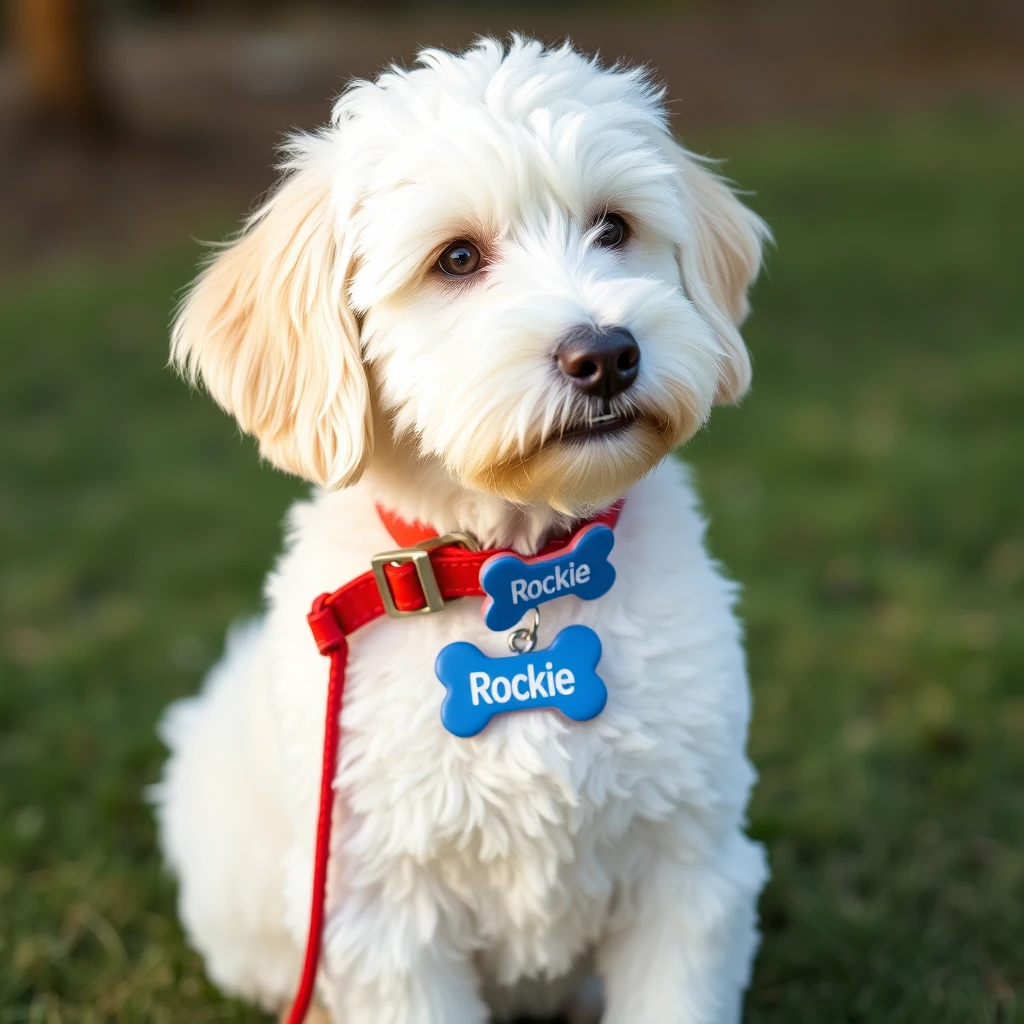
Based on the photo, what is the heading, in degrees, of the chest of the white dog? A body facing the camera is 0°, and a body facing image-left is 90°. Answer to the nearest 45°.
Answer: approximately 315°

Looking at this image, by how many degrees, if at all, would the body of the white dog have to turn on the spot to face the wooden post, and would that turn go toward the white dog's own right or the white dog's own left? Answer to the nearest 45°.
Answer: approximately 135° to the white dog's own left
